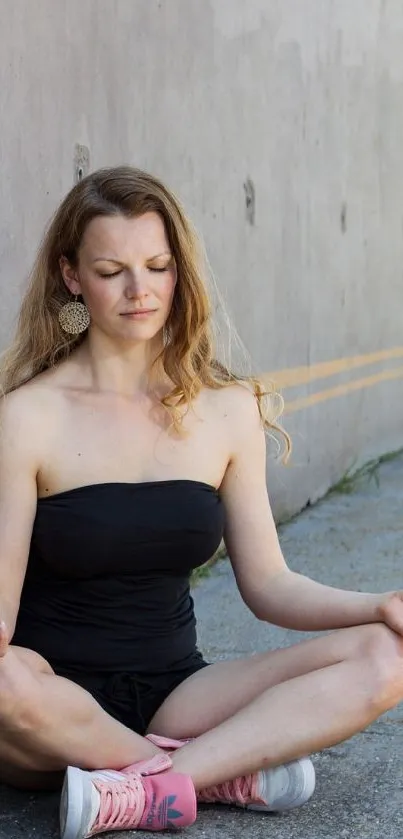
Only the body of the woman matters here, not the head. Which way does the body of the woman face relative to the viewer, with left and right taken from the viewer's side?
facing the viewer and to the right of the viewer
